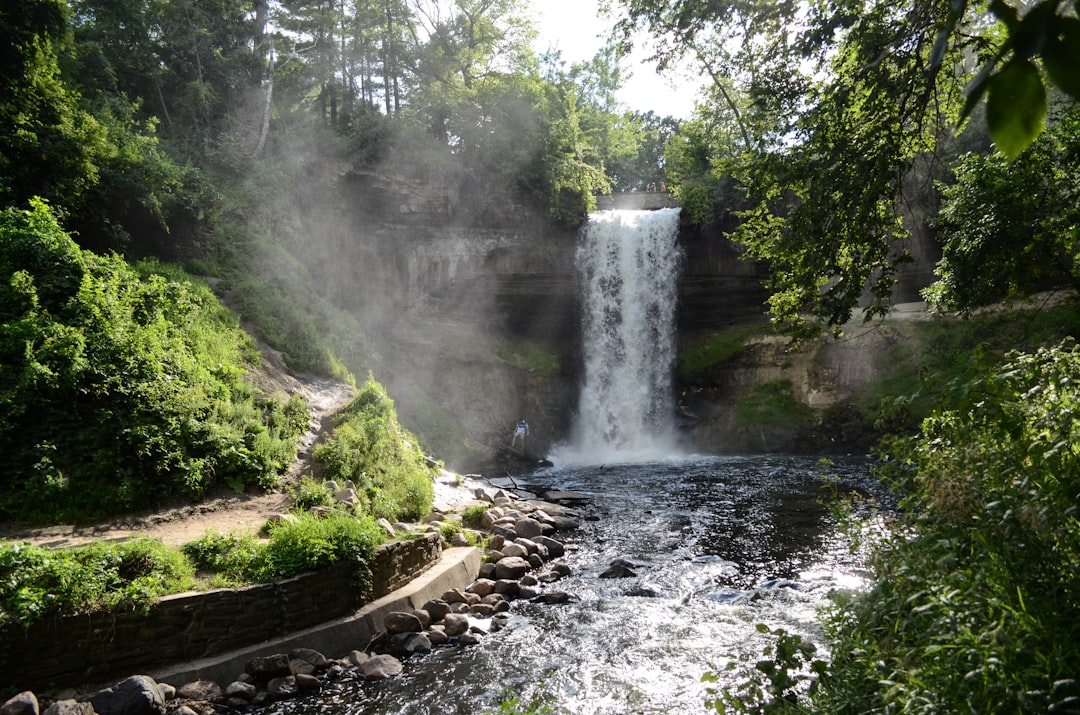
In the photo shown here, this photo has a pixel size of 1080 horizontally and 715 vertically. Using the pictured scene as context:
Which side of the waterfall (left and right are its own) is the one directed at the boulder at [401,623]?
front

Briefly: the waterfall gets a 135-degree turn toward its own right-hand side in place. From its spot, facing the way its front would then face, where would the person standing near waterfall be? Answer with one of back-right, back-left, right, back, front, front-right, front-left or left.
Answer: left

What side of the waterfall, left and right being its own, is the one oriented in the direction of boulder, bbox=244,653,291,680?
front

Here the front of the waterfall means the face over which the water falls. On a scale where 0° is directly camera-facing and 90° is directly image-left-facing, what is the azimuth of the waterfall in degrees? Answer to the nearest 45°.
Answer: approximately 0°

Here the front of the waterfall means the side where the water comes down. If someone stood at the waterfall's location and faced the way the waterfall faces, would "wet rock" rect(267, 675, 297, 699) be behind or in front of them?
in front

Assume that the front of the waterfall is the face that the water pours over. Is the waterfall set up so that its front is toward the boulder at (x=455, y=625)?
yes
